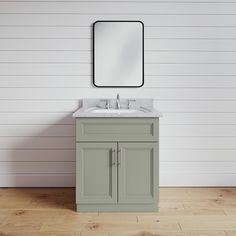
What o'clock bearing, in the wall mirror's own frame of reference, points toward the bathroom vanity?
The bathroom vanity is roughly at 12 o'clock from the wall mirror.

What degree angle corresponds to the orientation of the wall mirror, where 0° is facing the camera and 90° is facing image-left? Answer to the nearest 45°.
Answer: approximately 0°

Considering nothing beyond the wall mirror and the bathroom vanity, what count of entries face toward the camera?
2

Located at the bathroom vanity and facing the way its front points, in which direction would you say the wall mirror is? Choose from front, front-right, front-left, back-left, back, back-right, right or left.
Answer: back

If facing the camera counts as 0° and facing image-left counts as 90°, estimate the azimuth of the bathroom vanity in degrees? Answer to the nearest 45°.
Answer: approximately 0°
